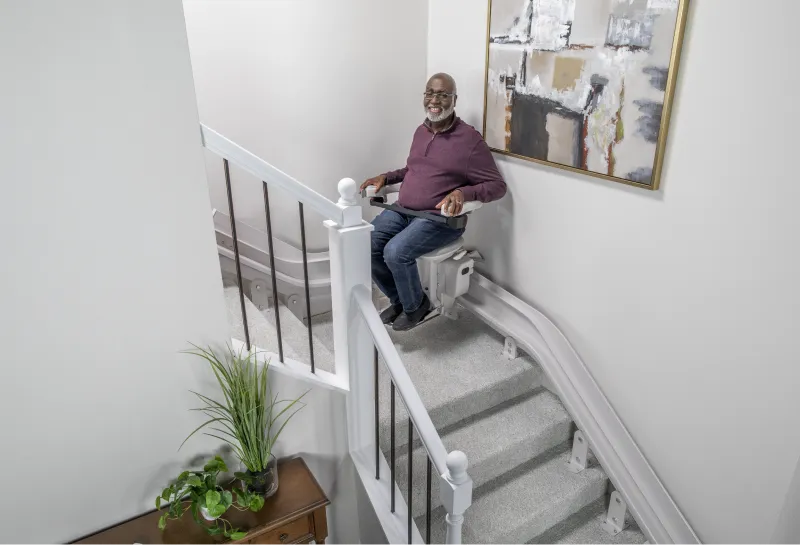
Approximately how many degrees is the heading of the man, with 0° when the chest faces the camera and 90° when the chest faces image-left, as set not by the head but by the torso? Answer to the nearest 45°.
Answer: approximately 45°

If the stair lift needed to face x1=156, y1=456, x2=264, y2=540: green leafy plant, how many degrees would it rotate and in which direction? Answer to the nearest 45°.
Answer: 0° — it already faces it

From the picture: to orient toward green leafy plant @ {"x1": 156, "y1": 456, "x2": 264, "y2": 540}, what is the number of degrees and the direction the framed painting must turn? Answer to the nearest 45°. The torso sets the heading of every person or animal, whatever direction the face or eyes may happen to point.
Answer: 0° — it already faces it

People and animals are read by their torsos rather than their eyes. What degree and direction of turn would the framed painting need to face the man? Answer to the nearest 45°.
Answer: approximately 45° to its right

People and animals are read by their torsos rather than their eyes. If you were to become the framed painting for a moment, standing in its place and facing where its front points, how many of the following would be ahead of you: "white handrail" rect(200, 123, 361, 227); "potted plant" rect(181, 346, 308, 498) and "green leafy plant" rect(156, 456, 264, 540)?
3

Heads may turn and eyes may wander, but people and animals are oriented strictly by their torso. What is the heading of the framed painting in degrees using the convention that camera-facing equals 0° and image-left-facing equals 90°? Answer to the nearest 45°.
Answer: approximately 45°

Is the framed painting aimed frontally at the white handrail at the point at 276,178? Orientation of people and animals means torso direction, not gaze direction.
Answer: yes
